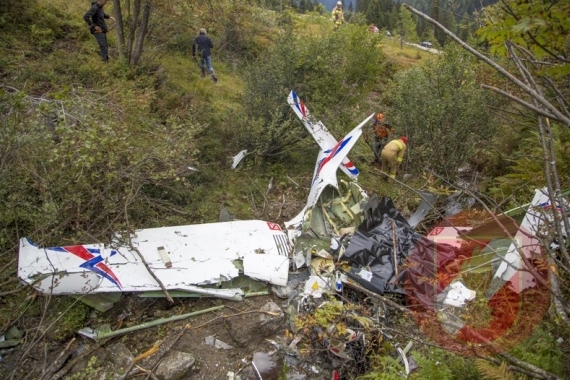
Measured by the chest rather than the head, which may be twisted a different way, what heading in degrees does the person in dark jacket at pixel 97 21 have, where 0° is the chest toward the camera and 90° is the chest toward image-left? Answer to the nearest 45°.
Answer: approximately 270°

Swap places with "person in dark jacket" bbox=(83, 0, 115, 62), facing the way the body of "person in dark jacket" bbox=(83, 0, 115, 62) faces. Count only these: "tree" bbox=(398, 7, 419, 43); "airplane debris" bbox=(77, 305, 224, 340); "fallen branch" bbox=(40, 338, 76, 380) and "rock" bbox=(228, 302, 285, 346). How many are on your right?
3

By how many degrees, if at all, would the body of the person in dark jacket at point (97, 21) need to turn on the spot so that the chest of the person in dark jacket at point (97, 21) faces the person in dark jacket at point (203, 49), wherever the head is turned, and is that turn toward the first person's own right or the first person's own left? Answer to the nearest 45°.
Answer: approximately 45° to the first person's own left

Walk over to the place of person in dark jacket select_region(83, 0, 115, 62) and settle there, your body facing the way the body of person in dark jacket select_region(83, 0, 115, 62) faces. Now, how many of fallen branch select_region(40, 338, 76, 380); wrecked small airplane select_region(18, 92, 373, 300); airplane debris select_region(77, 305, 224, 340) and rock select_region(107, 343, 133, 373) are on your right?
4

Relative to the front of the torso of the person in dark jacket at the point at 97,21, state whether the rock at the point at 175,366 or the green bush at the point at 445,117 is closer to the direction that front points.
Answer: the green bush
